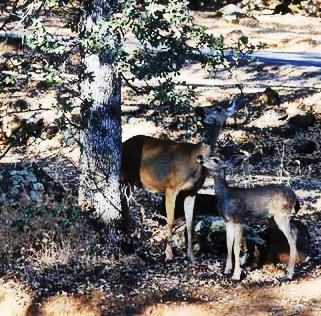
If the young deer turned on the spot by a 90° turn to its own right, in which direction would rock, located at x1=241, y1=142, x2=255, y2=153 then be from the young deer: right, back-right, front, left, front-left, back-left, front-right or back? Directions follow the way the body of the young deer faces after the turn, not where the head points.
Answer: front

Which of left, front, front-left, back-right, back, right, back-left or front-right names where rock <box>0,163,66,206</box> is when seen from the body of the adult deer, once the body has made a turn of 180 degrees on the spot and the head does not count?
front-right

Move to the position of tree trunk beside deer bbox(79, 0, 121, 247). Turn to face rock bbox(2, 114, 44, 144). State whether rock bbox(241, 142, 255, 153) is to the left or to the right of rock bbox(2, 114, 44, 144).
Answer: right

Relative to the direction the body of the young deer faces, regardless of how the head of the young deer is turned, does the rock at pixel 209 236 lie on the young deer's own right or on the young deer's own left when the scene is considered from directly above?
on the young deer's own right

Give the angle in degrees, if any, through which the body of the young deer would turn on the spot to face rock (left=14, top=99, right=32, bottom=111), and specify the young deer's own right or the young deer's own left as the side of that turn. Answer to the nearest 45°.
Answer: approximately 45° to the young deer's own right

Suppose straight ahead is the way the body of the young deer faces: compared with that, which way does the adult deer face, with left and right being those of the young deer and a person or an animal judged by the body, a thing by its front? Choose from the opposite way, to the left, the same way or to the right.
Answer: the opposite way

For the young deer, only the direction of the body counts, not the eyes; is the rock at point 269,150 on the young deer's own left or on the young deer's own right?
on the young deer's own right

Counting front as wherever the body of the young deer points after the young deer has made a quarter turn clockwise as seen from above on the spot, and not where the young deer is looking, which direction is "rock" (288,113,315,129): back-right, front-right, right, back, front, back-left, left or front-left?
front

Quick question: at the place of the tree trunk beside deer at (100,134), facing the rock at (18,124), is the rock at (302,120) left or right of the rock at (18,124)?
right

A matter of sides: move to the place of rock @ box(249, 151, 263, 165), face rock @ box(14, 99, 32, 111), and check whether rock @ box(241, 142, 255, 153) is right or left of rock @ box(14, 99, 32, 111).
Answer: right

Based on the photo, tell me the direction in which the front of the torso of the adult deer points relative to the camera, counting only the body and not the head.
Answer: to the viewer's right

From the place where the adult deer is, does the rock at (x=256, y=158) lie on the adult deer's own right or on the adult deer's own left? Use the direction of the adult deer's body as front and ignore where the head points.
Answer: on the adult deer's own left

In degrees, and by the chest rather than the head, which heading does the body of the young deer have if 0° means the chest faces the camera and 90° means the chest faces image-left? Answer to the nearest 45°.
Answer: approximately 90°

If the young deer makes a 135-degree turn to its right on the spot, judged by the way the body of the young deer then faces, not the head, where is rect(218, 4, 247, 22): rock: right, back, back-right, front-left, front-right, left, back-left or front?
front-left
